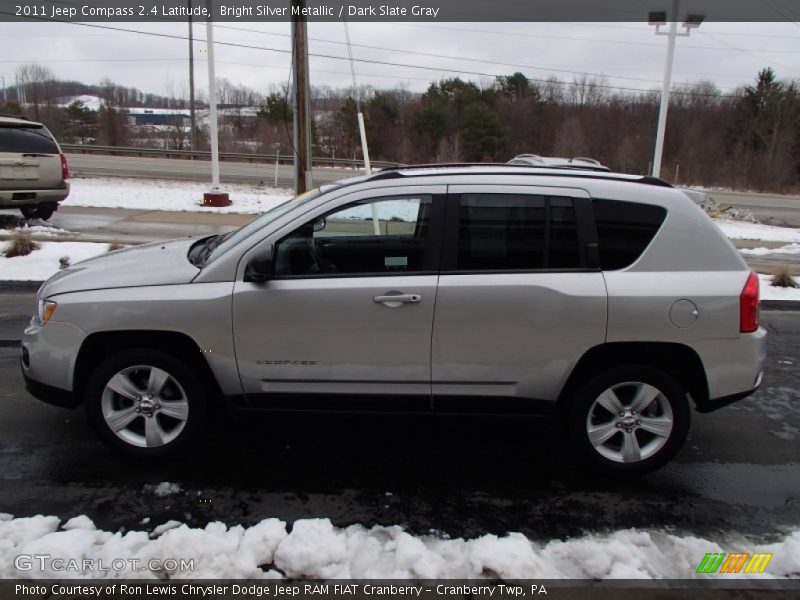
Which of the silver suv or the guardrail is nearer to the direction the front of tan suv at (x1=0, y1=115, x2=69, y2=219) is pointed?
the guardrail

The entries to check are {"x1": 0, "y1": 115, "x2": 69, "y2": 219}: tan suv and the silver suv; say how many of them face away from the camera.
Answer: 1

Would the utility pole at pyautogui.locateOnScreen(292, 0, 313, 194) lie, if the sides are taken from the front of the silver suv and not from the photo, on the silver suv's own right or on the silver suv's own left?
on the silver suv's own right

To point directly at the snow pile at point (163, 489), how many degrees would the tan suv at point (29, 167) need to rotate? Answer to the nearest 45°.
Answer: approximately 180°

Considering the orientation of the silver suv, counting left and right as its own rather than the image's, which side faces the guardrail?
right

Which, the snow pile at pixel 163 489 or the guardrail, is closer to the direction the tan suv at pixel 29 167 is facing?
the guardrail

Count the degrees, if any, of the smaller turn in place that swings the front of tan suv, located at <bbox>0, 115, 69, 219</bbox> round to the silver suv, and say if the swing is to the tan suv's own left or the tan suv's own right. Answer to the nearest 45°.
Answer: approximately 180°

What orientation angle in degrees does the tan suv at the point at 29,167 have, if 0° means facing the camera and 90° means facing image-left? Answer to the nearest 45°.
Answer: approximately 180°

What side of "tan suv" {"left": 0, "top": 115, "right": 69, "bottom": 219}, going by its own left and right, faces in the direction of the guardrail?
front

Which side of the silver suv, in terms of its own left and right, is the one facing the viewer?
left

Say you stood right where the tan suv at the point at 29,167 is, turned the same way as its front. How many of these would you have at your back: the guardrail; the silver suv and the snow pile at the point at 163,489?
2
